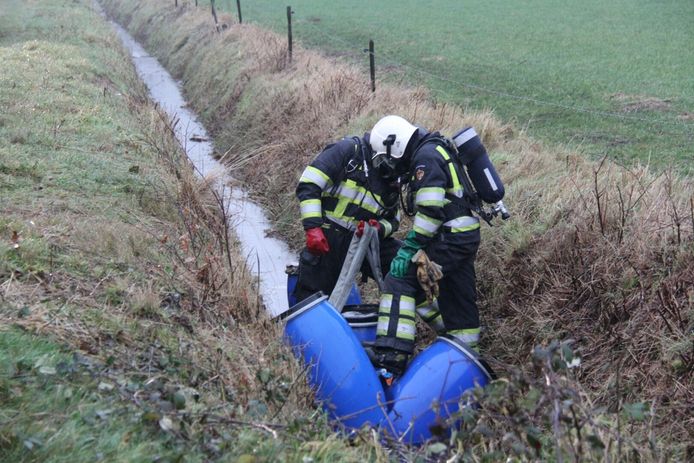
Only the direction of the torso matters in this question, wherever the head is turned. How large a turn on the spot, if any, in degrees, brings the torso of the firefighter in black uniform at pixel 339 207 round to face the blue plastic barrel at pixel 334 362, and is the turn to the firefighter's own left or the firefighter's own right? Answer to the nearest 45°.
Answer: approximately 45° to the firefighter's own right

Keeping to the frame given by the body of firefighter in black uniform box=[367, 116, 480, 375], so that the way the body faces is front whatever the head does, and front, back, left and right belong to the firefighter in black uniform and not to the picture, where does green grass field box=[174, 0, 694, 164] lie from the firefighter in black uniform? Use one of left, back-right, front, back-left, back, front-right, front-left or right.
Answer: right

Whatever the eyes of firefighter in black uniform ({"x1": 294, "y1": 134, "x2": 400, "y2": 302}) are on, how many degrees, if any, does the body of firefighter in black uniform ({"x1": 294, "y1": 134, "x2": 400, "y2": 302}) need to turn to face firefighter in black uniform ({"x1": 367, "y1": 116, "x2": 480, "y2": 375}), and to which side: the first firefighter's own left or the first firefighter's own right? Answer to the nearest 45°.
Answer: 0° — they already face them

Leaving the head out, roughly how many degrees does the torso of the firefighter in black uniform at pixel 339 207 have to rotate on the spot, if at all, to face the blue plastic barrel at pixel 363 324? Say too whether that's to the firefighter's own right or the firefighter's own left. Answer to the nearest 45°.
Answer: approximately 45° to the firefighter's own right

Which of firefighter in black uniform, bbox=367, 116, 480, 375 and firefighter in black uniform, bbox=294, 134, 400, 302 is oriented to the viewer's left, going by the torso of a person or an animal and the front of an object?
firefighter in black uniform, bbox=367, 116, 480, 375

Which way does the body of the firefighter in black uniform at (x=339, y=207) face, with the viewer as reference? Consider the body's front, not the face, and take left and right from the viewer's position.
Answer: facing the viewer and to the right of the viewer

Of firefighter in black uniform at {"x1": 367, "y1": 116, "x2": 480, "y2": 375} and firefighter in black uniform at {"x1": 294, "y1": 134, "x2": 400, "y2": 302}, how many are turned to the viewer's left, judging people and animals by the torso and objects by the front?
1

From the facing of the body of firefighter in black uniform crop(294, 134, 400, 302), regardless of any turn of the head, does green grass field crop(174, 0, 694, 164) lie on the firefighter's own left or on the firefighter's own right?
on the firefighter's own left

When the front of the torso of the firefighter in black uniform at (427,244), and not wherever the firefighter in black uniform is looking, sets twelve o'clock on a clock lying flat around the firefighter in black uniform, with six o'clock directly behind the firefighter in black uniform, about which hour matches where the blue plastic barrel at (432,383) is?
The blue plastic barrel is roughly at 9 o'clock from the firefighter in black uniform.

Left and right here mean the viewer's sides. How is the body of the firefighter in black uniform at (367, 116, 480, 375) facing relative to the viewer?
facing to the left of the viewer
